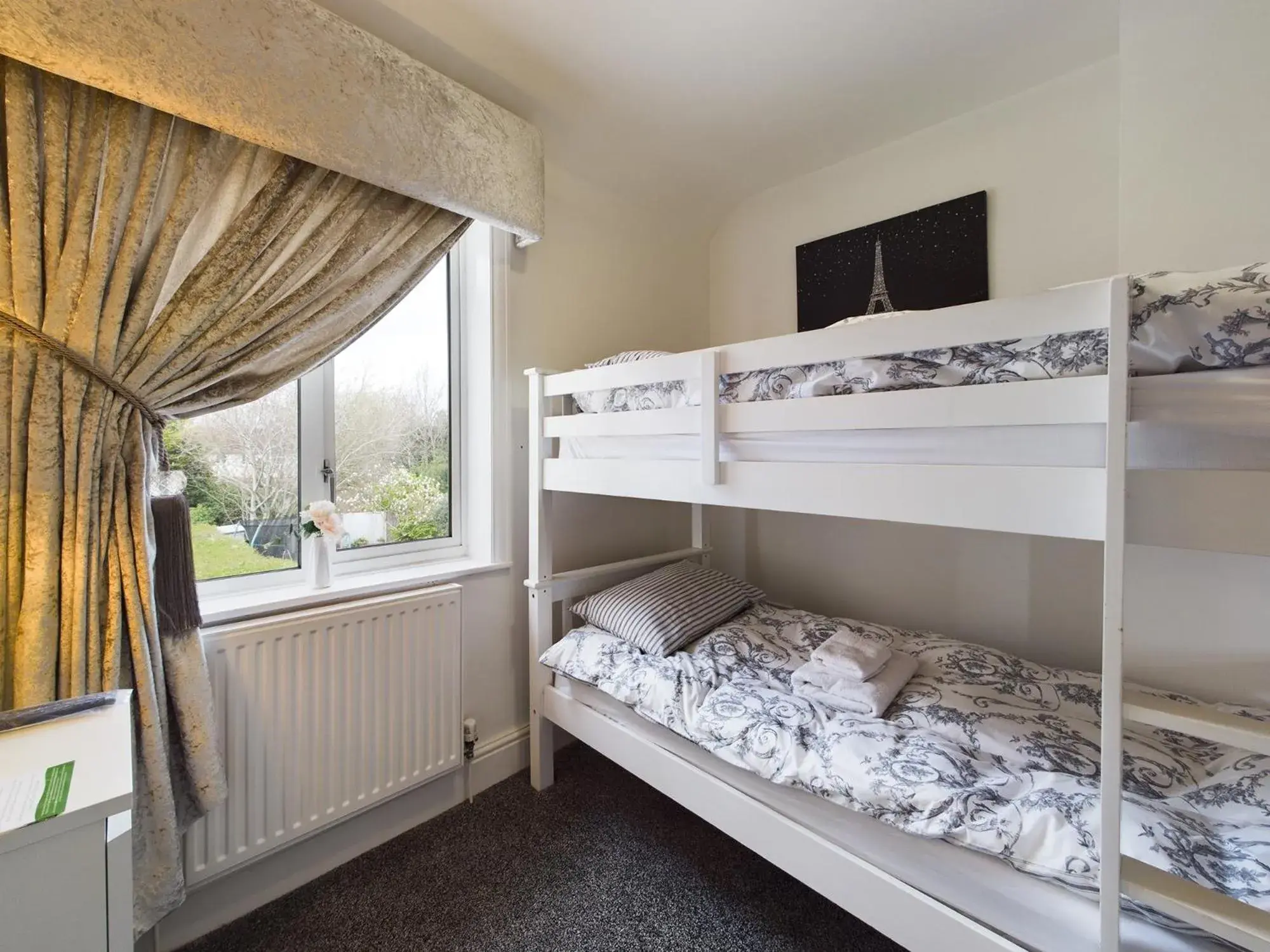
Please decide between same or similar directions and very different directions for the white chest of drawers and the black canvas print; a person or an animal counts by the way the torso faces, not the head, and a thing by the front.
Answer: very different directions

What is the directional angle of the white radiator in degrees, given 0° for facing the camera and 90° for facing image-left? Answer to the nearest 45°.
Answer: approximately 315°

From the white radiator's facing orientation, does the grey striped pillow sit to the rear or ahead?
ahead

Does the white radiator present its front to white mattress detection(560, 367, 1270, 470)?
yes

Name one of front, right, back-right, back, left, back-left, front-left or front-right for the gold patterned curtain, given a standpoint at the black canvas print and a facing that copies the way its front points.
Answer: front

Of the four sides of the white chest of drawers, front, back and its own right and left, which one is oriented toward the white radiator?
left

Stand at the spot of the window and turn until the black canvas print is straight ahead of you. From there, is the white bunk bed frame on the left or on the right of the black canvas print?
right

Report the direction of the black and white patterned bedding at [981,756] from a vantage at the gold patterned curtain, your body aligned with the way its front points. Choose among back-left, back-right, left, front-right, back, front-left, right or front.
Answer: front

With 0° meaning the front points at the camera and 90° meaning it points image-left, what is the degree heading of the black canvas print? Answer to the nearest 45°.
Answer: approximately 45°

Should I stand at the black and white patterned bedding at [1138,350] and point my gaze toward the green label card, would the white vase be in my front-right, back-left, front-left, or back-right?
front-right

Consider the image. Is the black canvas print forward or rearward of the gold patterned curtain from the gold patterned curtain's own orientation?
forward

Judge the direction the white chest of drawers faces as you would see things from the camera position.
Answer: facing the viewer and to the right of the viewer

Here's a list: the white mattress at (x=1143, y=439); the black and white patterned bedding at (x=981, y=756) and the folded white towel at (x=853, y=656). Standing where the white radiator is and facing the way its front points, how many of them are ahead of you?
3

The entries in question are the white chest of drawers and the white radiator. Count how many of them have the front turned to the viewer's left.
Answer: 0

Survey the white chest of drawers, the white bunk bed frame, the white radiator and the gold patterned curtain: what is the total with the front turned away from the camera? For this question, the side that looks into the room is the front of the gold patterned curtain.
0

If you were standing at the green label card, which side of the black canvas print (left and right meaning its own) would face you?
front
